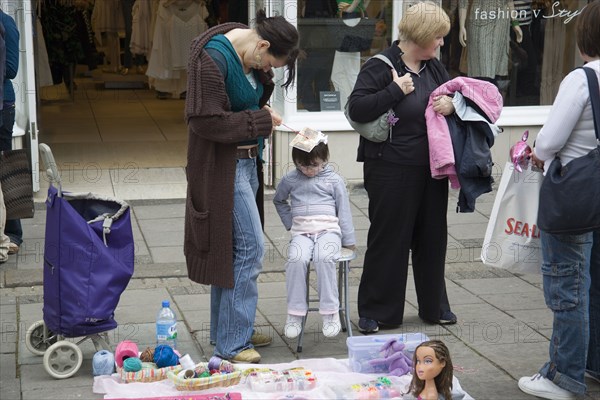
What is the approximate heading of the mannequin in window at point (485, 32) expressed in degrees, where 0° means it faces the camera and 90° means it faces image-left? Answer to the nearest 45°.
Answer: approximately 0°

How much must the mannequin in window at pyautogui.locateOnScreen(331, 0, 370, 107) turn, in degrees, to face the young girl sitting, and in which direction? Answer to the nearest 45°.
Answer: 0° — it already faces them

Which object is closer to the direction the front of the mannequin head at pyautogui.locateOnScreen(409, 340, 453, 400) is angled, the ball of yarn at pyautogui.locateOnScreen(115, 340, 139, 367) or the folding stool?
the ball of yarn

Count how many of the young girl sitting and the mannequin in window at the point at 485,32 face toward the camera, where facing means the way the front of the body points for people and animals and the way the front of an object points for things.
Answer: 2
